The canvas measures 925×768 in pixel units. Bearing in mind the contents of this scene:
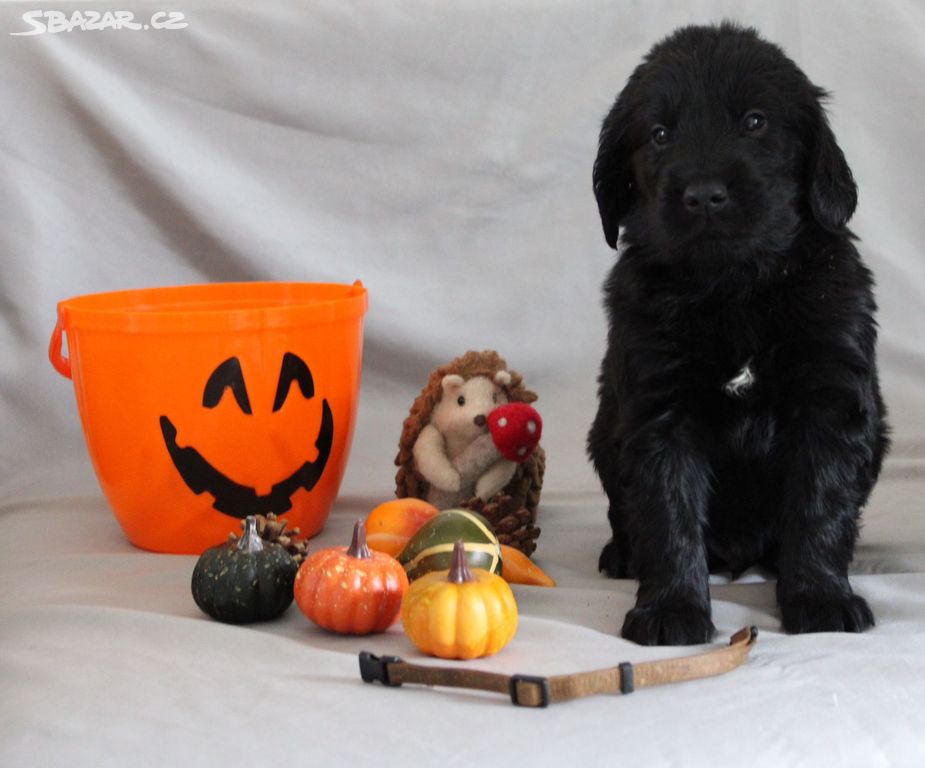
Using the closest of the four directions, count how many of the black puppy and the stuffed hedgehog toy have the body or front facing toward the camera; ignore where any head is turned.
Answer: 2

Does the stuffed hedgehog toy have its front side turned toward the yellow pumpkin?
yes

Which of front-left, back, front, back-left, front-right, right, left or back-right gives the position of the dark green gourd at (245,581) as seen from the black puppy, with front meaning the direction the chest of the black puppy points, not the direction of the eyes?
right

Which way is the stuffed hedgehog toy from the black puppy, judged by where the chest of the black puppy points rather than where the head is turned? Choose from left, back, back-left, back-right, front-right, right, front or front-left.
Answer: back-right

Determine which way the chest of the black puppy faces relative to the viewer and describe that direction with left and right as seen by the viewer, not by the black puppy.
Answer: facing the viewer
